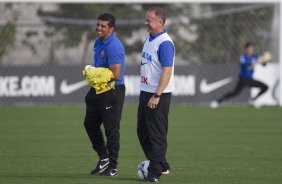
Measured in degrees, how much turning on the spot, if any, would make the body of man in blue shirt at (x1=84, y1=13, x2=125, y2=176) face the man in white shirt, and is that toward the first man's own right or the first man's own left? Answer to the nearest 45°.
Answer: approximately 90° to the first man's own left

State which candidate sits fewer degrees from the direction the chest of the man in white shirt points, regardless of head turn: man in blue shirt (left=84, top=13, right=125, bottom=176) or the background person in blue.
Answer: the man in blue shirt

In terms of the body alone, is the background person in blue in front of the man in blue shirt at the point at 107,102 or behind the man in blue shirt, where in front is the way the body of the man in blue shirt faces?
behind

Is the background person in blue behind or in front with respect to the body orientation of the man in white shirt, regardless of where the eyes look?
behind

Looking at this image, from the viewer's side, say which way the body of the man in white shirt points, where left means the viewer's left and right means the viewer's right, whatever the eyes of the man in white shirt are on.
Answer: facing the viewer and to the left of the viewer

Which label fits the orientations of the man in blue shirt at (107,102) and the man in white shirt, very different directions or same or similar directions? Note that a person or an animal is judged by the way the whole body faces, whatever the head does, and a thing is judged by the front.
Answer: same or similar directions

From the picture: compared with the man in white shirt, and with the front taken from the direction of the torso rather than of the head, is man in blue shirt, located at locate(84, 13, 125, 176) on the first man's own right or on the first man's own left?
on the first man's own right

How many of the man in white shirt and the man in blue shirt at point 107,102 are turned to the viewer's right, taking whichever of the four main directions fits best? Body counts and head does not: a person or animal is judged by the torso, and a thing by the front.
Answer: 0

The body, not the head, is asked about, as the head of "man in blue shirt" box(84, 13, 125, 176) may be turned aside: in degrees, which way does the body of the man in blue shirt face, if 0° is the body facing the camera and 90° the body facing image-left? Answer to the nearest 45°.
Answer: approximately 45°

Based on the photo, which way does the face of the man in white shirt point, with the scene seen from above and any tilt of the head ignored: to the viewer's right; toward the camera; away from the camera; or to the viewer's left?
to the viewer's left
